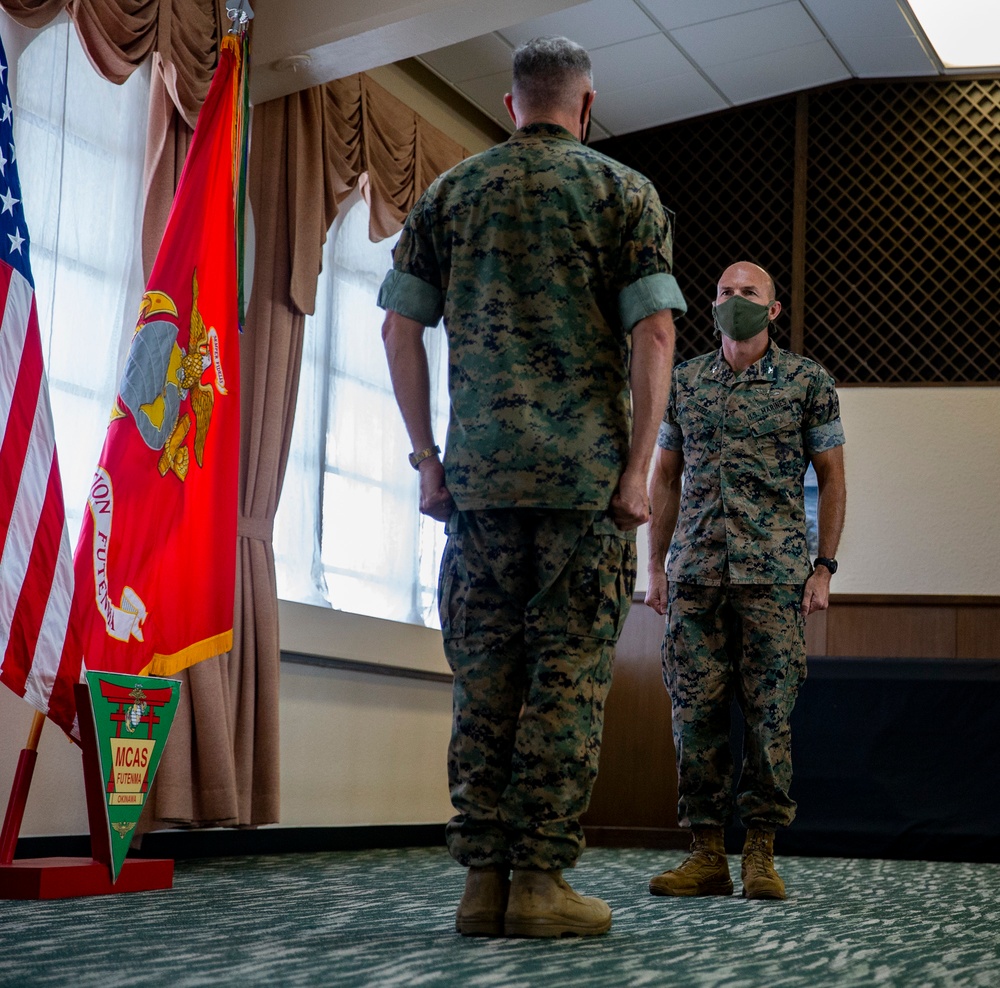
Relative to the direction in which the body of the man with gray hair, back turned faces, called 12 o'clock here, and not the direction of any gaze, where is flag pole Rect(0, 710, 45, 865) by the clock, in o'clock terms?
The flag pole is roughly at 10 o'clock from the man with gray hair, back turned.

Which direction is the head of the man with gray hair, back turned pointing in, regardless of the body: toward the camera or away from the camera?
away from the camera

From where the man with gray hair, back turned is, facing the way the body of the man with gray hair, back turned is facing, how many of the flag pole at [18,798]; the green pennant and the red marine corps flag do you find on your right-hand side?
0

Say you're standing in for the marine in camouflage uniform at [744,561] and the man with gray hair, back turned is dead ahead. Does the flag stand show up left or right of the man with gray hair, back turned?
right

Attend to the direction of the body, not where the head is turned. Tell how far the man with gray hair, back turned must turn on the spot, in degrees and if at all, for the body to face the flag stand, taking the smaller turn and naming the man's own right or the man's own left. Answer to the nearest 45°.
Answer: approximately 45° to the man's own left

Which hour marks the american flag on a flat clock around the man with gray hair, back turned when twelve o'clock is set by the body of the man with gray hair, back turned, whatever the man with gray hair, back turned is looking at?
The american flag is roughly at 10 o'clock from the man with gray hair, back turned.

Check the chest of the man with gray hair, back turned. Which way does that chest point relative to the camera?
away from the camera

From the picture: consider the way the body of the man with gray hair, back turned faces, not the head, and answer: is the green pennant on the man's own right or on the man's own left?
on the man's own left

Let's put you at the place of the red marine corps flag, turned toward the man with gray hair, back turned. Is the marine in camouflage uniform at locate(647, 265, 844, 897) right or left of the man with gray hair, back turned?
left

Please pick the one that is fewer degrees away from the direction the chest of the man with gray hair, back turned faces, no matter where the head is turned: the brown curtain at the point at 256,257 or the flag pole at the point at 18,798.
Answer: the brown curtain

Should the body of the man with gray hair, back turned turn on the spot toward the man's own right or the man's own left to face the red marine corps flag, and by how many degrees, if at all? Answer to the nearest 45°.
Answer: approximately 45° to the man's own left
